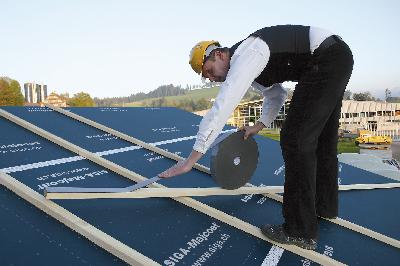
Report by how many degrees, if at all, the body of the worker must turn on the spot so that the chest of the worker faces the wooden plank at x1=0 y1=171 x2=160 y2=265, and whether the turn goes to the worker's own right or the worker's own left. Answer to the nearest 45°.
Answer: approximately 45° to the worker's own left

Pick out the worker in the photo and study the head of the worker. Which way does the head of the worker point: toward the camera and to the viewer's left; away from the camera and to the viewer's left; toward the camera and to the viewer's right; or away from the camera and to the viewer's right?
toward the camera and to the viewer's left

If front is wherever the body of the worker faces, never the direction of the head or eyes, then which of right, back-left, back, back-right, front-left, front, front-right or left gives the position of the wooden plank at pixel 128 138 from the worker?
front-right

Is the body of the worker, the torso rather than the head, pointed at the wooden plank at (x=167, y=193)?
yes

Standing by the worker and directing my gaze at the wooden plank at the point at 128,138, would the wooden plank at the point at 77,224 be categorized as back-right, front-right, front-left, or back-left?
front-left

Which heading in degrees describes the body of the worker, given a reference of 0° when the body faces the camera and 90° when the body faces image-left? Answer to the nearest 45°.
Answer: approximately 90°
